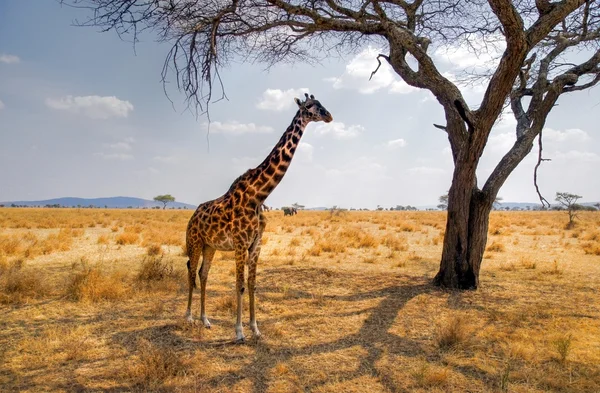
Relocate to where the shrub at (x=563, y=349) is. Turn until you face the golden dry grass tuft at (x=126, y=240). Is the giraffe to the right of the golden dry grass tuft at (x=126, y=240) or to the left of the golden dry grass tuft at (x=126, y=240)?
left

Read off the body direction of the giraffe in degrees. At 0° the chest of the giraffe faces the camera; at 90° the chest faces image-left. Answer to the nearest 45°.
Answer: approximately 315°

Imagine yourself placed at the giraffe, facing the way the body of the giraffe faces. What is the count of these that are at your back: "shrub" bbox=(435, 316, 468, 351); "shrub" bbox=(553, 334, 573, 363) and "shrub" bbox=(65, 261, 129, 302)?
1

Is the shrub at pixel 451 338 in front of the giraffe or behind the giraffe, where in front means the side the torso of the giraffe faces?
in front

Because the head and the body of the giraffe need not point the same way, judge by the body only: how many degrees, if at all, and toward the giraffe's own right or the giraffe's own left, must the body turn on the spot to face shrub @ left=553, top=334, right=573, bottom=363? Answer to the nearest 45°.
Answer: approximately 45° to the giraffe's own left

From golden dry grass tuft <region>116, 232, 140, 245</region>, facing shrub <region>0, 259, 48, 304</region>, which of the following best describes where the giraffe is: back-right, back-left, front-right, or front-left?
front-left

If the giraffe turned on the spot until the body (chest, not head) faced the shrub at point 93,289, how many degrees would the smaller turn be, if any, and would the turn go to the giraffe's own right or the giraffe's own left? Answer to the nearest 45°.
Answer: approximately 180°

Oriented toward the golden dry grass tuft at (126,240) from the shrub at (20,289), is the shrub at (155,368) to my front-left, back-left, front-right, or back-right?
back-right
